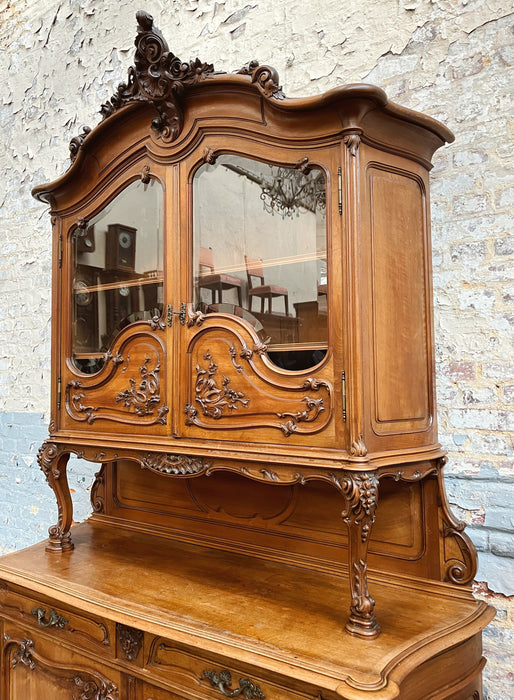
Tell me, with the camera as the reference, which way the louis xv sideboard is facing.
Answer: facing the viewer and to the left of the viewer
